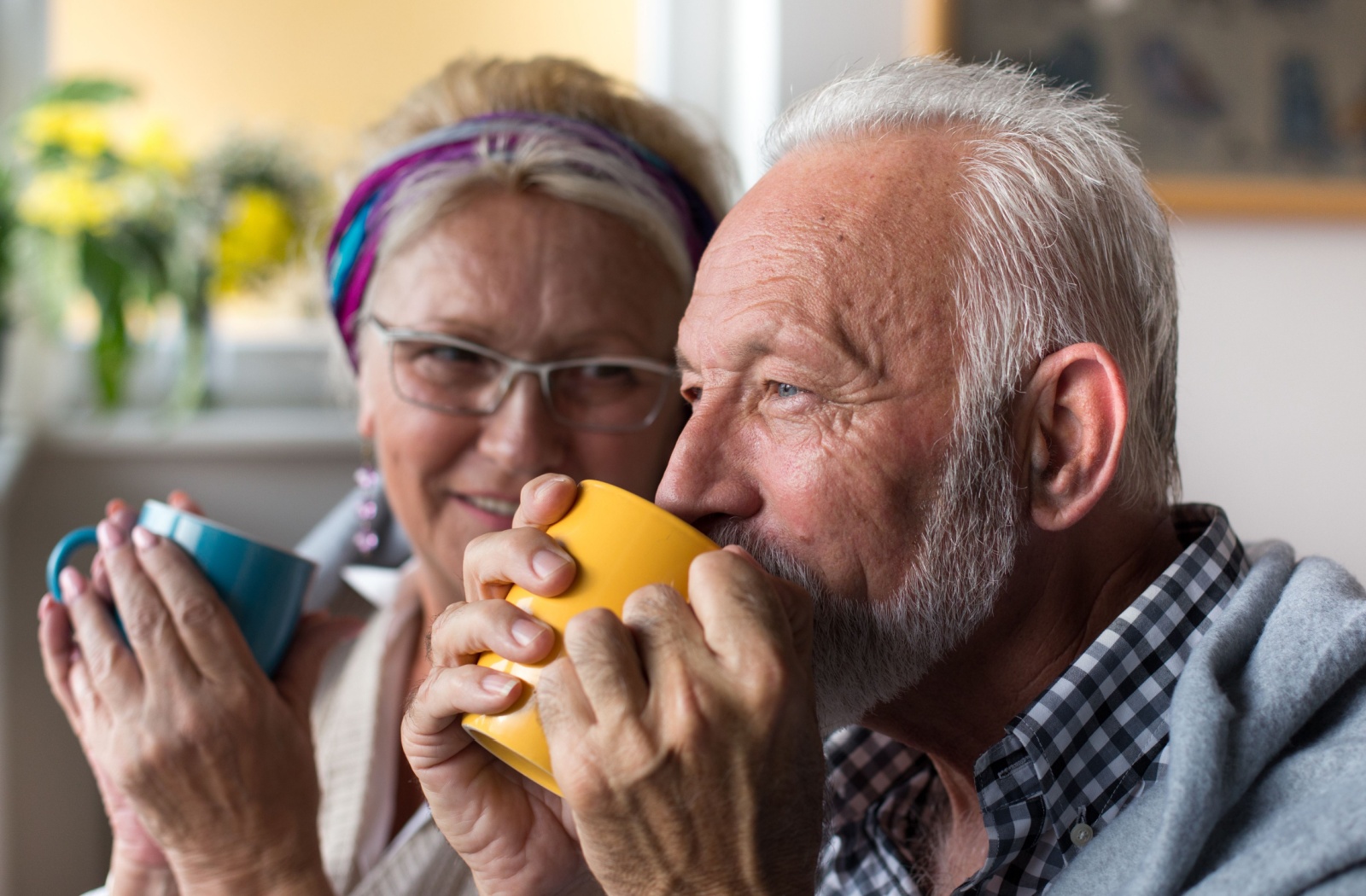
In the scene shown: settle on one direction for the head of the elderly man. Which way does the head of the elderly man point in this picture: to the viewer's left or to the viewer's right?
to the viewer's left

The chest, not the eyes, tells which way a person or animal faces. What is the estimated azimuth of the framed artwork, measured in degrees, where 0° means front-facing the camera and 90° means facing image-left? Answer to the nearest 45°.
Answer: approximately 0°

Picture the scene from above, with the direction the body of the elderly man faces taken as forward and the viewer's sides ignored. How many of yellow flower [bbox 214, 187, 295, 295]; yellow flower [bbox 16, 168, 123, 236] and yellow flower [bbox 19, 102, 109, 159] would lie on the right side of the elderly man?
3

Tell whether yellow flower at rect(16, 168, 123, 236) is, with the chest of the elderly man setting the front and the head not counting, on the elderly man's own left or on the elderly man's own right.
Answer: on the elderly man's own right

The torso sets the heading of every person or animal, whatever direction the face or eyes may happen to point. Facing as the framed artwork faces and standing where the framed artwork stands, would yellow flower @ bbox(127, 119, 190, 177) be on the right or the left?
on its right

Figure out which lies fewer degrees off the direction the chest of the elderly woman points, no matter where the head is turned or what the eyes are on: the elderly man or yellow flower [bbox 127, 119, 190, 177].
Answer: the elderly man

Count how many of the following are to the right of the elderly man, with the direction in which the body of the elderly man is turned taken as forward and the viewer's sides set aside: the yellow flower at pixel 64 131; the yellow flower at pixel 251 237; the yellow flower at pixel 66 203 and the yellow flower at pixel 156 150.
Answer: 4

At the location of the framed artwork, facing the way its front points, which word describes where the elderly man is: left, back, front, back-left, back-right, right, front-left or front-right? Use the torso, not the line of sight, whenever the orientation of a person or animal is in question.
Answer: front

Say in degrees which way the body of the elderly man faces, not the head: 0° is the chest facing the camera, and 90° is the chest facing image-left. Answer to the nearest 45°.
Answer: approximately 45°

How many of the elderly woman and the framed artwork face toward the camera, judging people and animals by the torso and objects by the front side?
2

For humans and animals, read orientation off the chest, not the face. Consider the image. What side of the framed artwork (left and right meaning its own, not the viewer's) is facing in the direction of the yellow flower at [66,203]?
right
